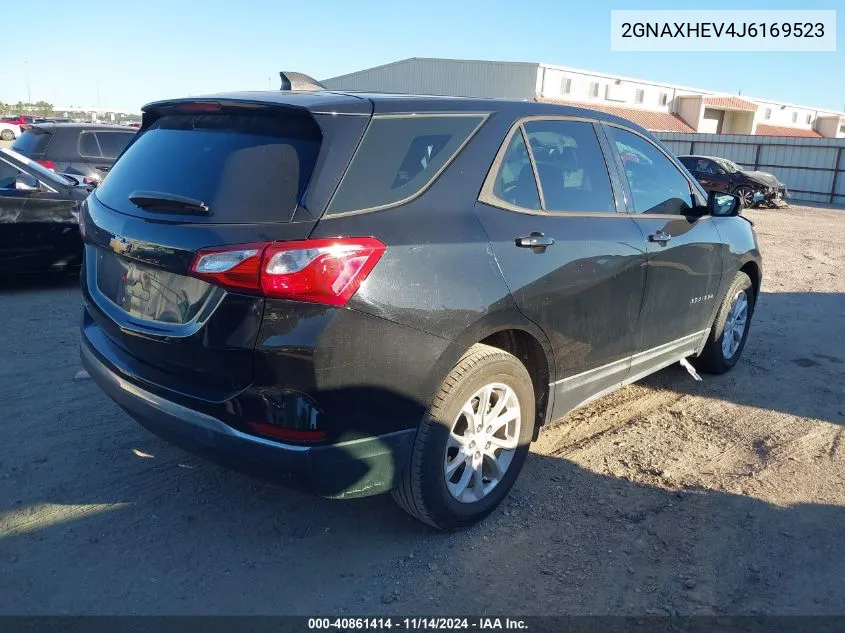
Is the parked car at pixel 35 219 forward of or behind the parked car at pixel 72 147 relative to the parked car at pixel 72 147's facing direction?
behind

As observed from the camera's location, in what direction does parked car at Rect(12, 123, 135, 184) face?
facing away from the viewer and to the right of the viewer

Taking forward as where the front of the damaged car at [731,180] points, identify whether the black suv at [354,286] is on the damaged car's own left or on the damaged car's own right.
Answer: on the damaged car's own right

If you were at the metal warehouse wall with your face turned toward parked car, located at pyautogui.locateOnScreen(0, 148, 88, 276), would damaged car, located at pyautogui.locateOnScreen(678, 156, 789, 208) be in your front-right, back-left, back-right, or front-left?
front-left

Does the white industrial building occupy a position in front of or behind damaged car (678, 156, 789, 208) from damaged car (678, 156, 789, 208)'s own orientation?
behind

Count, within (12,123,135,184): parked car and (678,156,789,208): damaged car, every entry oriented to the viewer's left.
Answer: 0

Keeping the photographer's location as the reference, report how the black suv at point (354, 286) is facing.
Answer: facing away from the viewer and to the right of the viewer

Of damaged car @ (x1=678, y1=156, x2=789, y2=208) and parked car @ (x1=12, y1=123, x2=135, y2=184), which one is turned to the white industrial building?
the parked car

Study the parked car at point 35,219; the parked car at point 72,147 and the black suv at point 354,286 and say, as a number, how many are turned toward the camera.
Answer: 0

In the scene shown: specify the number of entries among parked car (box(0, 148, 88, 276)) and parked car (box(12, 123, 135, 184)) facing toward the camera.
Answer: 0

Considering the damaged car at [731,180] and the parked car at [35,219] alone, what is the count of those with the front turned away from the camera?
0

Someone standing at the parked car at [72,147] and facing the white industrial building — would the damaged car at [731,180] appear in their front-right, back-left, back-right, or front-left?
front-right

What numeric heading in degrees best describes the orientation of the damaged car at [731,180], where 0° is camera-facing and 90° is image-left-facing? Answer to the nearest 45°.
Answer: approximately 315°

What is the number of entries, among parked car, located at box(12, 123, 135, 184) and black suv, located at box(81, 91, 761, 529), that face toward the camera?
0

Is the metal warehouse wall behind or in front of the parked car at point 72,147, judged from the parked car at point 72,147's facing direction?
in front

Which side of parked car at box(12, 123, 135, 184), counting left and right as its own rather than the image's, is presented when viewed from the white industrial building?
front

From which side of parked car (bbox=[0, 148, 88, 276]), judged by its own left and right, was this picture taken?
right
